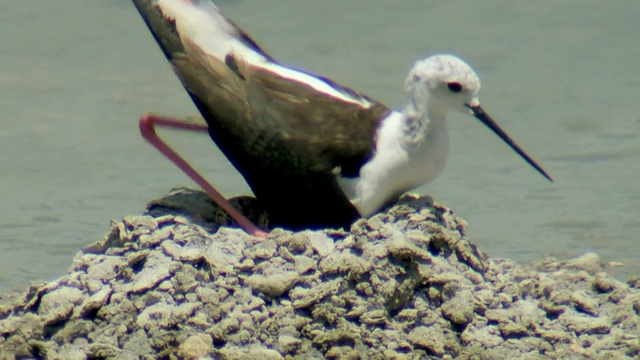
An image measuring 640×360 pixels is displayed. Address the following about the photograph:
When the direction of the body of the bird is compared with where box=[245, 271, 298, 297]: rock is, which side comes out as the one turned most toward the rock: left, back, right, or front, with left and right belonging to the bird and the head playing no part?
right

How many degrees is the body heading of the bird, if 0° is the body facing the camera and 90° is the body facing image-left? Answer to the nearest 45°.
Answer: approximately 270°

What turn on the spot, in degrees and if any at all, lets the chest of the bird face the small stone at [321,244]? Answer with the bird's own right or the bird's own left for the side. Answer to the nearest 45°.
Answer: approximately 90° to the bird's own right

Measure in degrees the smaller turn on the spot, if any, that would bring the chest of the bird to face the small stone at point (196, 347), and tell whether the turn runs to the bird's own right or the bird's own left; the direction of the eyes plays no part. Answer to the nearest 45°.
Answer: approximately 90° to the bird's own right
